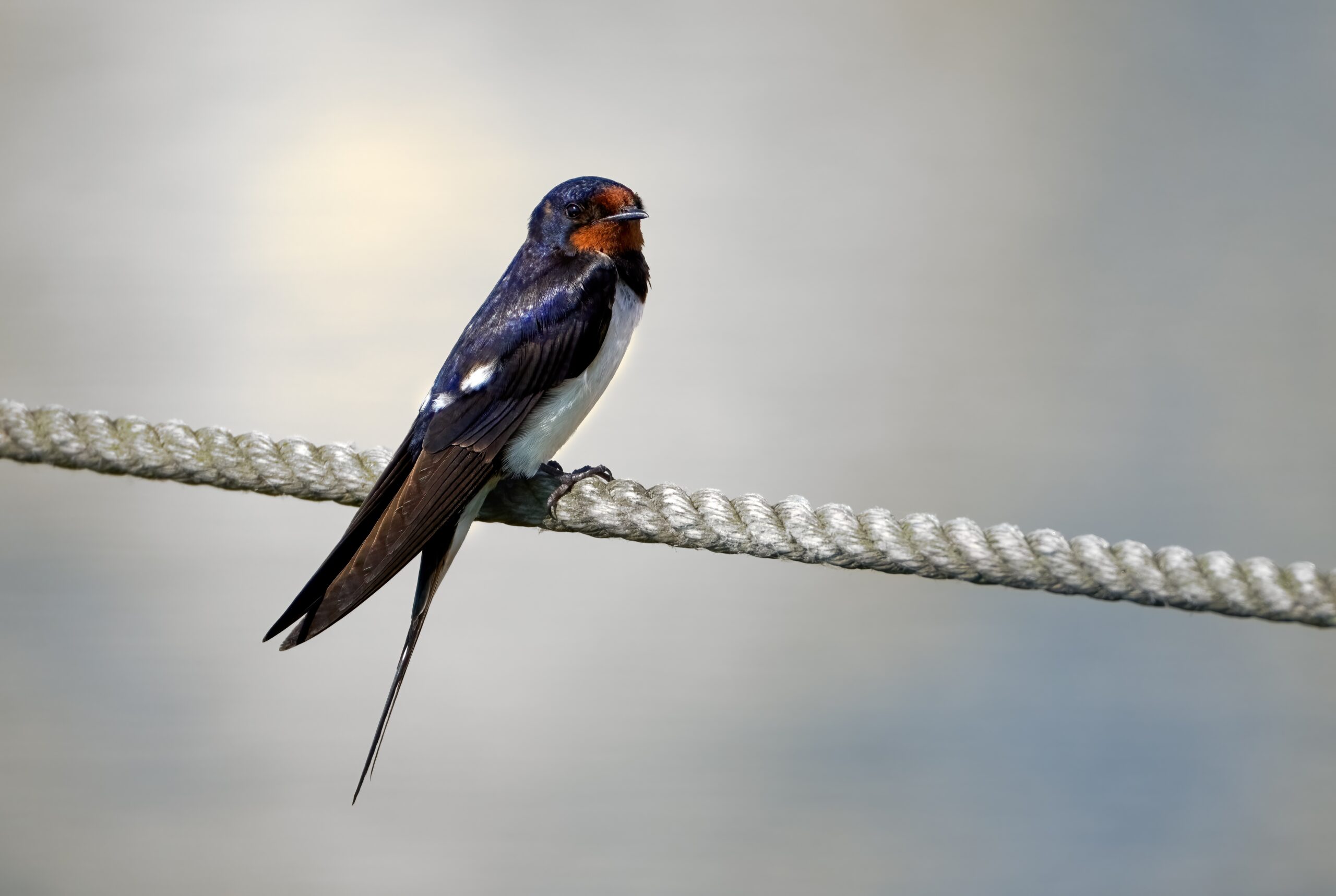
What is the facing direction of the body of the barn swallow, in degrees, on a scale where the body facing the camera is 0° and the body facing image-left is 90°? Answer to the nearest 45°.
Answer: approximately 270°
